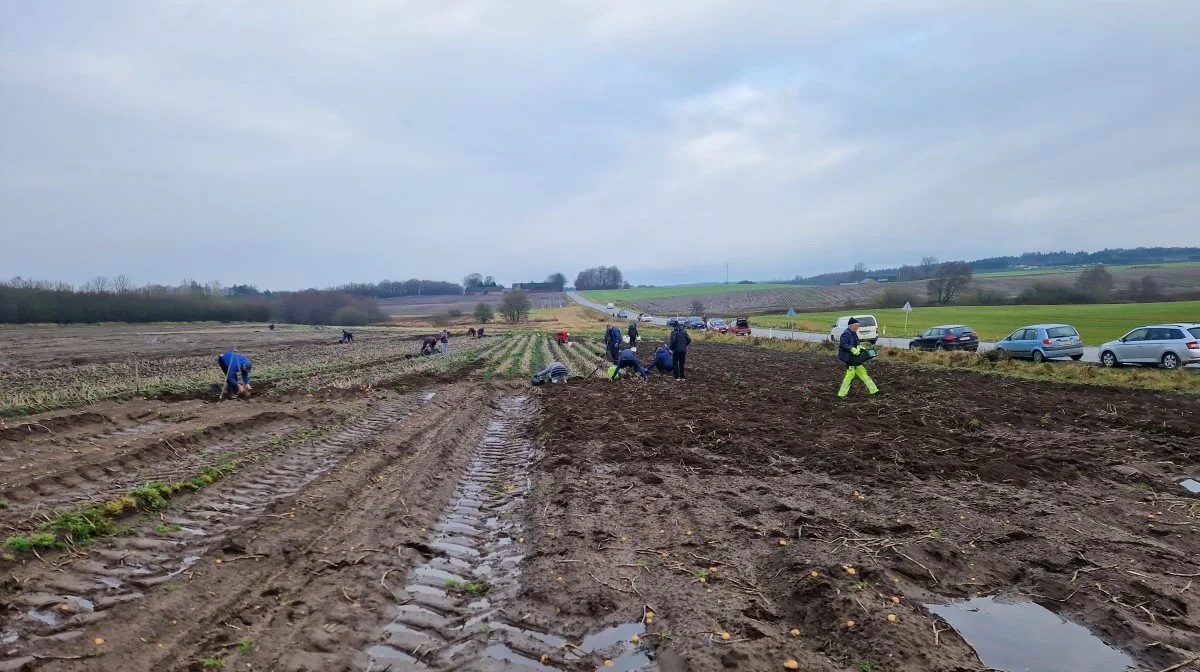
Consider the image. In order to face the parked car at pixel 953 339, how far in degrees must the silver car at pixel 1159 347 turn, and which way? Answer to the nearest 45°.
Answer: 0° — it already faces it

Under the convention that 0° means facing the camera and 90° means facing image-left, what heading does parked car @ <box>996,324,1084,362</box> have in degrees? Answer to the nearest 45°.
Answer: approximately 135°

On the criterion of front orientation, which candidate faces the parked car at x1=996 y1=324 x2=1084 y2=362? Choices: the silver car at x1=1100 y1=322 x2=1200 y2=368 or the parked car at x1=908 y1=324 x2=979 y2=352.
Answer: the silver car

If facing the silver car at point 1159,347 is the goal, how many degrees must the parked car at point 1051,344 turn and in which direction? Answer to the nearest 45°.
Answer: approximately 180°

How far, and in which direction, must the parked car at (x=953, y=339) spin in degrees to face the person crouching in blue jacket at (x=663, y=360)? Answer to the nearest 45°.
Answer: approximately 90° to its left

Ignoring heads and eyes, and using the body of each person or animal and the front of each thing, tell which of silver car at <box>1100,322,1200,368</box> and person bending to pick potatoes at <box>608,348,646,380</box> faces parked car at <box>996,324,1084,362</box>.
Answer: the silver car

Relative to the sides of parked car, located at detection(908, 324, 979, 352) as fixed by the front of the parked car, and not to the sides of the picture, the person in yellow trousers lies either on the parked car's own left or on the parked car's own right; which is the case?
on the parked car's own left
